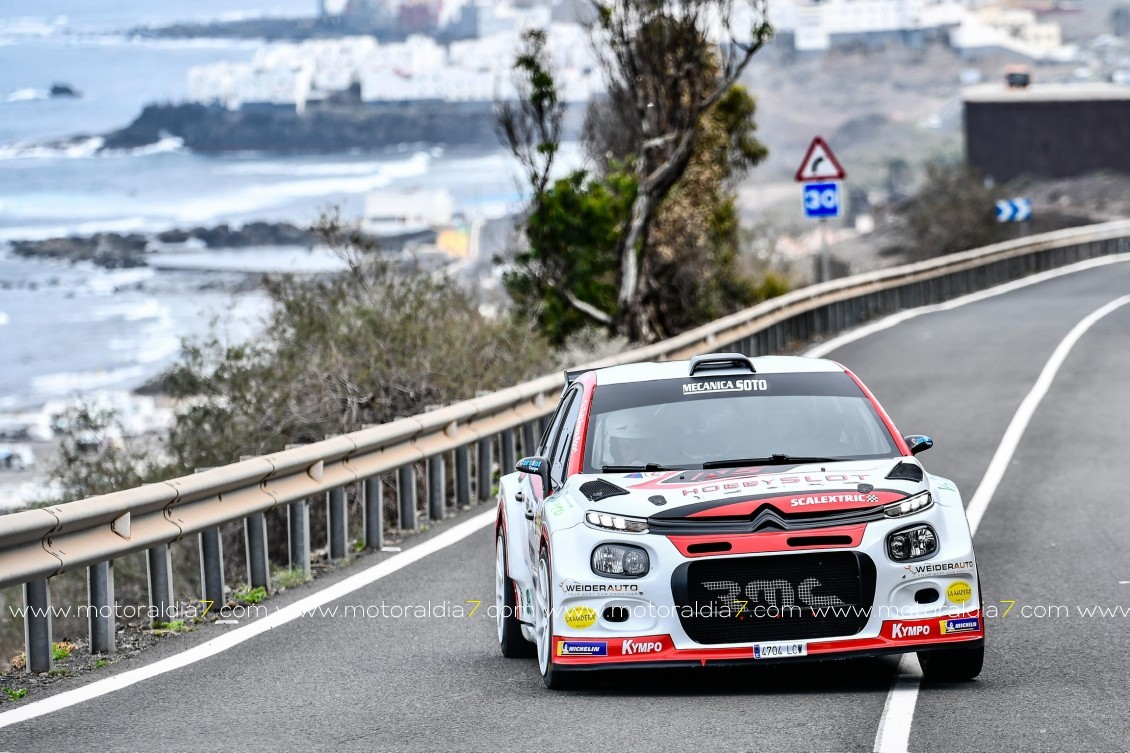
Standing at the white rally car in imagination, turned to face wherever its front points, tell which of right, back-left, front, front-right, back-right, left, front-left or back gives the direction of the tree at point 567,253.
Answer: back

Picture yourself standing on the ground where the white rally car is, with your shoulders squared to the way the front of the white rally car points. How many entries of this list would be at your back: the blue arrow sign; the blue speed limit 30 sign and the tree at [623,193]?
3

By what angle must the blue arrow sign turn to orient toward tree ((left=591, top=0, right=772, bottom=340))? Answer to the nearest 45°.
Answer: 0° — it already faces it

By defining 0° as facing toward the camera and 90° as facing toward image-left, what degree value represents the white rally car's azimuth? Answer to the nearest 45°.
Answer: approximately 0°

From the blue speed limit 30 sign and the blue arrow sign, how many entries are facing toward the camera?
2

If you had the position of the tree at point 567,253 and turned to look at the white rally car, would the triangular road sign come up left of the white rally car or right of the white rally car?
left

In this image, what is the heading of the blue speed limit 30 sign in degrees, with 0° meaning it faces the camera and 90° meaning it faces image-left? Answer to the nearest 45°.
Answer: approximately 0°
